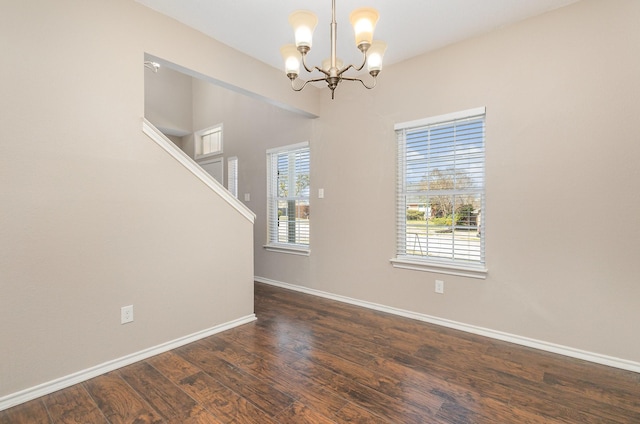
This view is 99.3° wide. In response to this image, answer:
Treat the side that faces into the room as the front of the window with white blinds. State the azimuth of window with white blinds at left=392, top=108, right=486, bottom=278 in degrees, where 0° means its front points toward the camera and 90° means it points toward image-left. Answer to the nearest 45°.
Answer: approximately 45°

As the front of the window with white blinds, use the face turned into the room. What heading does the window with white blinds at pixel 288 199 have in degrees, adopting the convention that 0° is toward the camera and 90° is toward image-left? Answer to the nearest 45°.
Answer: approximately 45°

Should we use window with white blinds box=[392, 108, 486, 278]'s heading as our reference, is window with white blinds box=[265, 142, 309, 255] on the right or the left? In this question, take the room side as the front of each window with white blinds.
on its right

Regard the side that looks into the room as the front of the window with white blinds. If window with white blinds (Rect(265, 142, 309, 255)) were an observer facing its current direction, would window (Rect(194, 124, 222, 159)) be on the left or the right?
on its right

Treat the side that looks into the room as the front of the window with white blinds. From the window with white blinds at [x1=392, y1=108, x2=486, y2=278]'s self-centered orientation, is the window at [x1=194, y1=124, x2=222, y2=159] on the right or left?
on its right

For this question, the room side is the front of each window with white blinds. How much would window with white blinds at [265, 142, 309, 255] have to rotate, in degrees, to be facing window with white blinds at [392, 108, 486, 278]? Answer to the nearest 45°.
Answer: approximately 90° to its left
